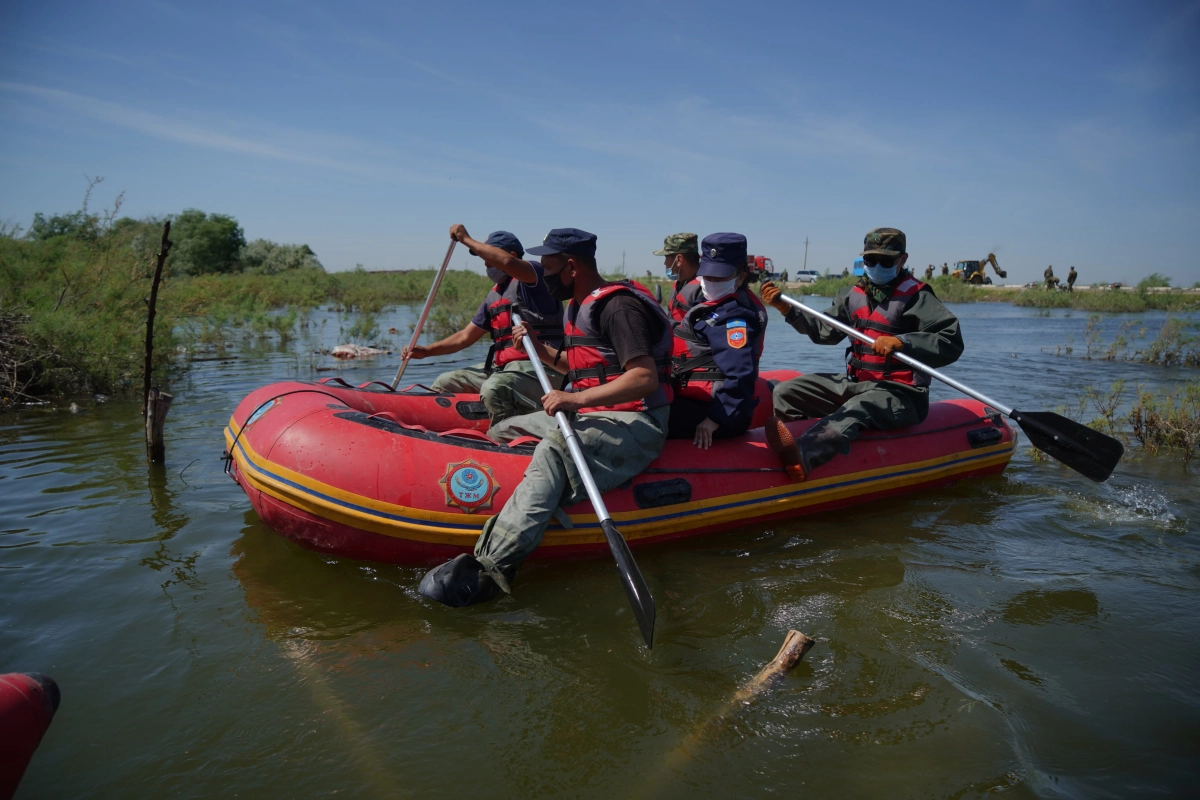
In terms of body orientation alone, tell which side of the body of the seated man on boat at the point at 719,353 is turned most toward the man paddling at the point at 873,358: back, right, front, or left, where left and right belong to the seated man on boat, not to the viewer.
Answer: back

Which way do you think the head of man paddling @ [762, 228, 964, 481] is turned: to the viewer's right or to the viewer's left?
to the viewer's left

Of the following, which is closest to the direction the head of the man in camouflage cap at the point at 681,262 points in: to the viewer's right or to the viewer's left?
to the viewer's left

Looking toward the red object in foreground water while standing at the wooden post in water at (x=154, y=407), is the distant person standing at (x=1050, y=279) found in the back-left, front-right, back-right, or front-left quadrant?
back-left

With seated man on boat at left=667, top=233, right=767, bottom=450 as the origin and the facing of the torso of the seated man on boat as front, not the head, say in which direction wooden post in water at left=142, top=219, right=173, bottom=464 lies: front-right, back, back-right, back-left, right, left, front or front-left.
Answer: front-right

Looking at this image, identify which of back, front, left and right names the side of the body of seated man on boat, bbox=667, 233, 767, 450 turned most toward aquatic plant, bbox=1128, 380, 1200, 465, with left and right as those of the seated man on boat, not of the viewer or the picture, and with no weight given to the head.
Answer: back

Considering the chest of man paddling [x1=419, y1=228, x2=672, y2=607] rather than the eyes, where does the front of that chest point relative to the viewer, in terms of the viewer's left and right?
facing to the left of the viewer

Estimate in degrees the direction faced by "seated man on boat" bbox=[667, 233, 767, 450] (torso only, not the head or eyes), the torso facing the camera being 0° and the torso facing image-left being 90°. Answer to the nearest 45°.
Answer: approximately 45°

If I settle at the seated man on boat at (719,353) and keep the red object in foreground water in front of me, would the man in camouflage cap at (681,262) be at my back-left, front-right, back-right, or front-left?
back-right

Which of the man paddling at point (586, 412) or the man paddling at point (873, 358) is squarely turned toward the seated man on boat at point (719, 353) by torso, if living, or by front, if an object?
the man paddling at point (873, 358)
